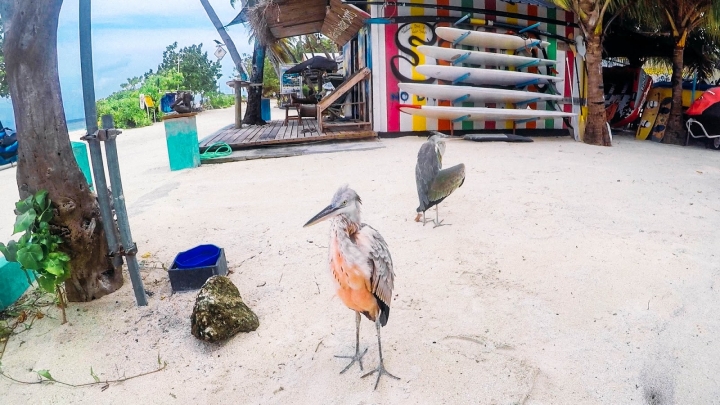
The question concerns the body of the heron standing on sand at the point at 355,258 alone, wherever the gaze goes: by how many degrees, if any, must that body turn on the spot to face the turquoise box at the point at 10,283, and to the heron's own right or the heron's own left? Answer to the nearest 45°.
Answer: approximately 90° to the heron's own right

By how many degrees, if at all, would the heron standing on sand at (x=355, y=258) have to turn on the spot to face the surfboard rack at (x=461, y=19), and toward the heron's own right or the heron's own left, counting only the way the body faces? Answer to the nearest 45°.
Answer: approximately 135° to the heron's own right

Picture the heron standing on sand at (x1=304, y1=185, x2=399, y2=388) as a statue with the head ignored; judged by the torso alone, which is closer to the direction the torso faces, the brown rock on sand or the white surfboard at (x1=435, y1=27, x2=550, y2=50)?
the brown rock on sand

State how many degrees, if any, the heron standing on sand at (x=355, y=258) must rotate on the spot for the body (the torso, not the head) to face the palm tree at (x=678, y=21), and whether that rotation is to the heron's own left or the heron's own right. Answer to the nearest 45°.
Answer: approximately 180°

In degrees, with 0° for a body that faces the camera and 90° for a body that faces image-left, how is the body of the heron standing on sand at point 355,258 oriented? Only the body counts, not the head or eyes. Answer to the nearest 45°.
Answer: approximately 45°

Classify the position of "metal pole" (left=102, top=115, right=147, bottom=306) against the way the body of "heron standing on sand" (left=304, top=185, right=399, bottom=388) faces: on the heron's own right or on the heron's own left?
on the heron's own right

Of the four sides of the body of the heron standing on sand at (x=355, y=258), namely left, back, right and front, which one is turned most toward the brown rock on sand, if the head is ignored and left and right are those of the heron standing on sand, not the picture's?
right

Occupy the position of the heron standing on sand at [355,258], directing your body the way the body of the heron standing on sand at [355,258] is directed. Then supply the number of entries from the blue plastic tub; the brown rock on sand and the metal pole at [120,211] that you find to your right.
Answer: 3

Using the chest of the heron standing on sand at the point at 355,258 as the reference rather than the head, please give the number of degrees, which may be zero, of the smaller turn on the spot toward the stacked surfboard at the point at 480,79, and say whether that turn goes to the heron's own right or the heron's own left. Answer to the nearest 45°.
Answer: approximately 135° to the heron's own right

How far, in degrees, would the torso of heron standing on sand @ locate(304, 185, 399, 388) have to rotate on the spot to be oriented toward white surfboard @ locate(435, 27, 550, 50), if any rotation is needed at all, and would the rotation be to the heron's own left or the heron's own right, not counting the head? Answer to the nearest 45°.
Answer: approximately 135° to the heron's own right

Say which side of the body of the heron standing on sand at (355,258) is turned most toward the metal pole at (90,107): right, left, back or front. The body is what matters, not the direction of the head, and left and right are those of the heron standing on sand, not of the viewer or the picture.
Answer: right
